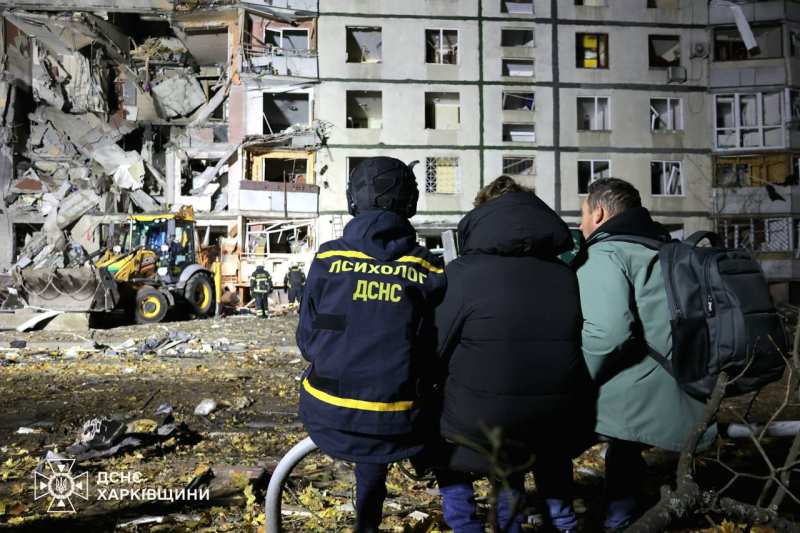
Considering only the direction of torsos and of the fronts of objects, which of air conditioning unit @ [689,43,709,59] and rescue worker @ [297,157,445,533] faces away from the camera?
the rescue worker

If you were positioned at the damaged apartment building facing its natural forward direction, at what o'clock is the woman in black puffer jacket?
The woman in black puffer jacket is roughly at 12 o'clock from the damaged apartment building.

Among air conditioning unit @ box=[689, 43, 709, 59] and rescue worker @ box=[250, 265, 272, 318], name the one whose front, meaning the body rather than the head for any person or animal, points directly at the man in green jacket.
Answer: the air conditioning unit

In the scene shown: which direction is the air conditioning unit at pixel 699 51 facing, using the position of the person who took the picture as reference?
facing the viewer

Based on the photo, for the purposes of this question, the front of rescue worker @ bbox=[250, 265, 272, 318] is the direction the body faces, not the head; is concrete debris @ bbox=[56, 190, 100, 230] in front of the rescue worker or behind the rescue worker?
in front

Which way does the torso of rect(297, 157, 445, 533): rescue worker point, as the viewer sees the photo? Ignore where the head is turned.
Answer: away from the camera

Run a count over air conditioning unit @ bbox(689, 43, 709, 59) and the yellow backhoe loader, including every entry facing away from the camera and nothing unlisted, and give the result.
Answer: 0

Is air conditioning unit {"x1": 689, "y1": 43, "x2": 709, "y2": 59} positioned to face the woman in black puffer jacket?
yes

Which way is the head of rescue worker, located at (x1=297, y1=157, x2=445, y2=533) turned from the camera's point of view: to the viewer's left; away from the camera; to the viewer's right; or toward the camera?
away from the camera

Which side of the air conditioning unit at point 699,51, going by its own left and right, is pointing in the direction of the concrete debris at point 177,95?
right

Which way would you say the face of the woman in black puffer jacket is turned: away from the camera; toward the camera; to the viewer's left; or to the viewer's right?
away from the camera

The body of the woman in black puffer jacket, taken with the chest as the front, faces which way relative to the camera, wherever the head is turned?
away from the camera

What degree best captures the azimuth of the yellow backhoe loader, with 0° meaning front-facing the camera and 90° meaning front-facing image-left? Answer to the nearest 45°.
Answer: approximately 45°

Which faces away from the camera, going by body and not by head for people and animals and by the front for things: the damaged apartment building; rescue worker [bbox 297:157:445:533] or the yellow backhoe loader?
the rescue worker

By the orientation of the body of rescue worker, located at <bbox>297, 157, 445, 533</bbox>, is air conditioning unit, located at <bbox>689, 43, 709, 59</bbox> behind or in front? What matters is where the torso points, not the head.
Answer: in front

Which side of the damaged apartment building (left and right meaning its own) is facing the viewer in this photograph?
front

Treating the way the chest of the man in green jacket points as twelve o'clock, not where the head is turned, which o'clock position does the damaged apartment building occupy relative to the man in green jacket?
The damaged apartment building is roughly at 1 o'clock from the man in green jacket.

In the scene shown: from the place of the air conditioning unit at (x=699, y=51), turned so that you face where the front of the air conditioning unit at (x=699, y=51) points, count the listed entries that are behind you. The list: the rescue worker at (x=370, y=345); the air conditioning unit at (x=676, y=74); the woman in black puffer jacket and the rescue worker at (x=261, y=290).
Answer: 0

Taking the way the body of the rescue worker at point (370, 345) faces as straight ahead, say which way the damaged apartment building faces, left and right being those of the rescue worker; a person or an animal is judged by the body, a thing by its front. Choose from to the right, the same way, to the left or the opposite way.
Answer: the opposite way
